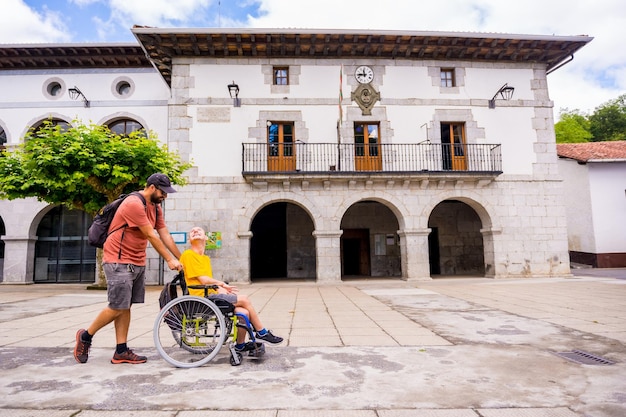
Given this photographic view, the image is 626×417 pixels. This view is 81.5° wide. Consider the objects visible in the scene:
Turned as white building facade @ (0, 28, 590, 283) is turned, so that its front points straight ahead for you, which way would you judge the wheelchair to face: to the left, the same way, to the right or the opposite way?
to the left

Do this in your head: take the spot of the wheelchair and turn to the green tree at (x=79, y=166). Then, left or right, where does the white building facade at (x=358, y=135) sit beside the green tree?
right

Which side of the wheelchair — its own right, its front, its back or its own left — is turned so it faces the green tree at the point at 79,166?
left

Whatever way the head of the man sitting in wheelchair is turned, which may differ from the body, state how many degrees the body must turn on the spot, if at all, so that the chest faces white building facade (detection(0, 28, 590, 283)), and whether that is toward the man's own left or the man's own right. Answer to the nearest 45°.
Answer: approximately 45° to the man's own left

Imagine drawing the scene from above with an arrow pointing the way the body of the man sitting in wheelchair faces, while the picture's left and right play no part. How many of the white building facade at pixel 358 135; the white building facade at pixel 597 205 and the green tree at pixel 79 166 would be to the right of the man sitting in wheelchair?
0

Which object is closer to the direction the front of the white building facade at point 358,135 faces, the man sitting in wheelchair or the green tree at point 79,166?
the man sitting in wheelchair

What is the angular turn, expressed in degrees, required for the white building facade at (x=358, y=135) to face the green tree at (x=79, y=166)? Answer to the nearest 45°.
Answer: approximately 90° to its right

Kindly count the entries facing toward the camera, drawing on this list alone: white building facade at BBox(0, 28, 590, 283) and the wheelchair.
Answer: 1

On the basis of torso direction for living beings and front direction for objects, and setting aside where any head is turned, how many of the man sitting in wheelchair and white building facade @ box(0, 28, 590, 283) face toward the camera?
1

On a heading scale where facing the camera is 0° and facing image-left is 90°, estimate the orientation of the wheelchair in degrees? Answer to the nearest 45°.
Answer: approximately 270°

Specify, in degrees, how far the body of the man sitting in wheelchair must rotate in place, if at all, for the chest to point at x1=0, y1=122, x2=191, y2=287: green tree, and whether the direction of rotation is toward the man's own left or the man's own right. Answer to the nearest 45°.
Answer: approximately 135° to the man's own left

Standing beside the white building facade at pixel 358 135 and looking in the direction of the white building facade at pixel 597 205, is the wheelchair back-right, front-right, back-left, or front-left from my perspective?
back-right

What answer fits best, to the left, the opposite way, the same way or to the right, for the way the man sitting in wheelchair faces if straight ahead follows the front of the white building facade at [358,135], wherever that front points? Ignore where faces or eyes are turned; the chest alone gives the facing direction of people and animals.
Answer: to the left

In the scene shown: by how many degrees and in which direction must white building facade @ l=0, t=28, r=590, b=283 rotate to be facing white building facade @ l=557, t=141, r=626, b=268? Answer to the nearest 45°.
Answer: approximately 90° to its left

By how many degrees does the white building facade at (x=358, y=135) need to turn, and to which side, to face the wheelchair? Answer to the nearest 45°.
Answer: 0° — it already faces it

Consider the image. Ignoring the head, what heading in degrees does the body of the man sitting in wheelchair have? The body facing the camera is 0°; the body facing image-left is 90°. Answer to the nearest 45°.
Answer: approximately 270°

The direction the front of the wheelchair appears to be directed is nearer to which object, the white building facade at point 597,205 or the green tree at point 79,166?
the white building facade

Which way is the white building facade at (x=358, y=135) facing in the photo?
toward the camera
